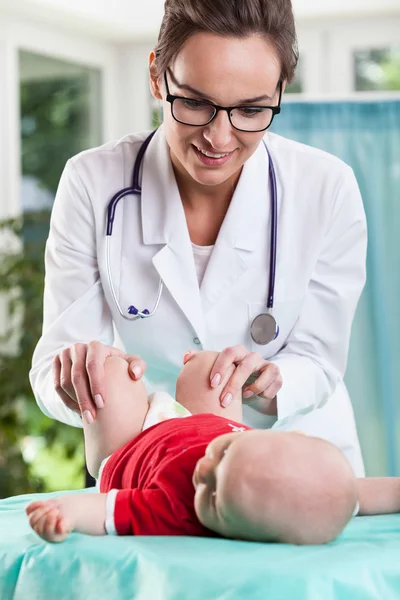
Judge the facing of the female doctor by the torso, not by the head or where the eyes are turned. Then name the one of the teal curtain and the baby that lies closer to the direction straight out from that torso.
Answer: the baby

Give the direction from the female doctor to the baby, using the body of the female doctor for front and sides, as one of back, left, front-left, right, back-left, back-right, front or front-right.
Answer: front

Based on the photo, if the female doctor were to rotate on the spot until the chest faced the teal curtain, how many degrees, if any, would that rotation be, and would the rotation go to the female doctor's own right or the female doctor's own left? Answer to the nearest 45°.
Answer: approximately 135° to the female doctor's own left

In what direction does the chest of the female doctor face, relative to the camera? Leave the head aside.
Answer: toward the camera
